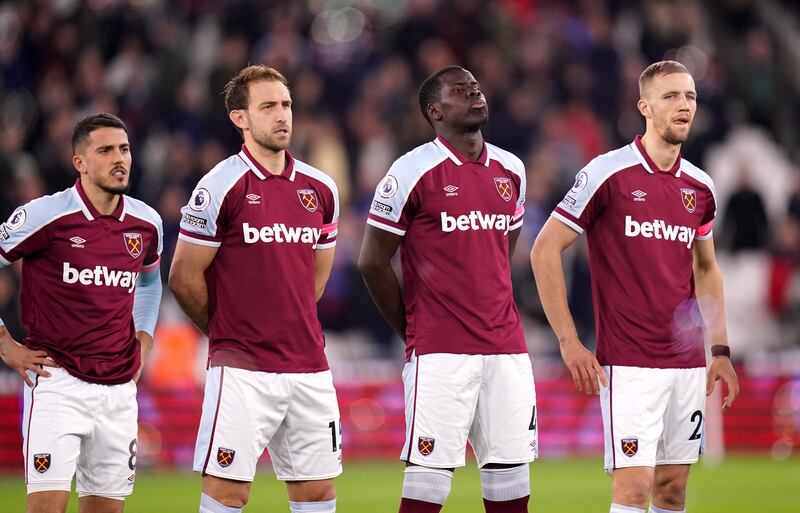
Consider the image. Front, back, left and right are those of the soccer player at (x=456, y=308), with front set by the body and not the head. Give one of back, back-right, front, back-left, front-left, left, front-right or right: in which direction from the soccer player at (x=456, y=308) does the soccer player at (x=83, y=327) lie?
back-right

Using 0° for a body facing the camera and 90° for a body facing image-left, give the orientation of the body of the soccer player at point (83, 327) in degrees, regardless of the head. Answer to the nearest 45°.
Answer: approximately 315°

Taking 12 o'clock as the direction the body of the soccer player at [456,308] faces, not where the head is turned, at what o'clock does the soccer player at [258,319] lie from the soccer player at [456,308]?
the soccer player at [258,319] is roughly at 4 o'clock from the soccer player at [456,308].

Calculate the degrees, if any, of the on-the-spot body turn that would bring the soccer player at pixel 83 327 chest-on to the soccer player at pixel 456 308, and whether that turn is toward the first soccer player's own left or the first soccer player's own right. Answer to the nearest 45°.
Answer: approximately 45° to the first soccer player's own left

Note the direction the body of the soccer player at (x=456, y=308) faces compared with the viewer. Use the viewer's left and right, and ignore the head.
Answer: facing the viewer and to the right of the viewer

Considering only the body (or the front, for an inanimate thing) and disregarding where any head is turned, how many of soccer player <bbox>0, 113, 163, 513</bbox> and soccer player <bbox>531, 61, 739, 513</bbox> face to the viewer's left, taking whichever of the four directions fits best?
0

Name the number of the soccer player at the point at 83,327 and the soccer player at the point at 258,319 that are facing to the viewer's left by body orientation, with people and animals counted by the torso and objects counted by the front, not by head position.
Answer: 0

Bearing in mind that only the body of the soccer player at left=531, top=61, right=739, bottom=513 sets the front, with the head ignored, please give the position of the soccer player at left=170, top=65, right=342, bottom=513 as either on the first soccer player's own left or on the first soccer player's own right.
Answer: on the first soccer player's own right

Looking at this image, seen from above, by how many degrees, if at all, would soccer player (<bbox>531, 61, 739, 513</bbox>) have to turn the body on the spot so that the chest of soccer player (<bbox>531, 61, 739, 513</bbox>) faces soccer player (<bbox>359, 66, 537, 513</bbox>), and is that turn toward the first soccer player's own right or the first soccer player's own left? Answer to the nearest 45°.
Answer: approximately 135° to the first soccer player's own right

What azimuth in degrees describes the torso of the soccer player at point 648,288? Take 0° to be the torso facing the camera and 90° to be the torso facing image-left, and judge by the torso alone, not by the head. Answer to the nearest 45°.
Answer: approximately 315°

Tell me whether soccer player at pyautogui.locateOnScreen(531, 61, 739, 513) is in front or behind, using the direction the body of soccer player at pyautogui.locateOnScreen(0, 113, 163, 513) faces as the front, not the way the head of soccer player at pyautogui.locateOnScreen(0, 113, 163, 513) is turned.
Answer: in front

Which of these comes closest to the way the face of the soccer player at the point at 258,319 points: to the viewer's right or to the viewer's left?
to the viewer's right

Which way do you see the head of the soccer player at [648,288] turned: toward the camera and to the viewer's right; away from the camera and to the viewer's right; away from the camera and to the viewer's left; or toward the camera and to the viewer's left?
toward the camera and to the viewer's right
